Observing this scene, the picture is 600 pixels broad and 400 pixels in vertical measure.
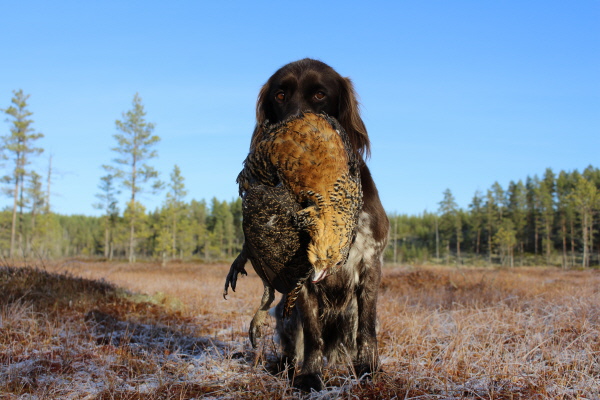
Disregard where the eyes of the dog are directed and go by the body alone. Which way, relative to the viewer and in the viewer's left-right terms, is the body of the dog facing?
facing the viewer
